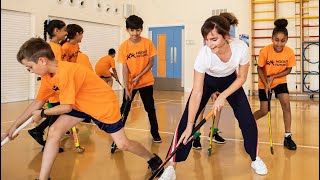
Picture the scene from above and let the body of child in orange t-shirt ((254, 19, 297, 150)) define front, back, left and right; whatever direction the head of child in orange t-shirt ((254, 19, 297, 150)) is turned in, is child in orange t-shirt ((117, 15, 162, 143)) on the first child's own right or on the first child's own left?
on the first child's own right

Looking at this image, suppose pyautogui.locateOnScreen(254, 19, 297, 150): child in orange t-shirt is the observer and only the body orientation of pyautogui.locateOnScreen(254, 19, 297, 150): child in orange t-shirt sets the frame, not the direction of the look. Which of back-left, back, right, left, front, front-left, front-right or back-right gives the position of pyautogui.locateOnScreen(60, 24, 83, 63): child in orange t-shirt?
right

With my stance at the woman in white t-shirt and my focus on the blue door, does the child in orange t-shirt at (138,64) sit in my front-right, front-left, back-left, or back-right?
front-left

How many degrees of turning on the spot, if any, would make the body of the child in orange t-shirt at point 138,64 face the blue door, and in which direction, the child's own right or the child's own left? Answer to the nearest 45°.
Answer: approximately 180°

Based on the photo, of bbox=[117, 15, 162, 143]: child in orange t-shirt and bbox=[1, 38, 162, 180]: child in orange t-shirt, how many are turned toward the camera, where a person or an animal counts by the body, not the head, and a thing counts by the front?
1

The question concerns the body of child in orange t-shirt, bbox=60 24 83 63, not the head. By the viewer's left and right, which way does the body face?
facing the viewer and to the right of the viewer

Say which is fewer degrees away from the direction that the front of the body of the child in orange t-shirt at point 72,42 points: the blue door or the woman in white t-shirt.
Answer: the woman in white t-shirt

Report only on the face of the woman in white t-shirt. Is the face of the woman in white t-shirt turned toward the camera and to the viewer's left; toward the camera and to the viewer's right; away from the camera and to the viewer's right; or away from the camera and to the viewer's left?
toward the camera and to the viewer's left

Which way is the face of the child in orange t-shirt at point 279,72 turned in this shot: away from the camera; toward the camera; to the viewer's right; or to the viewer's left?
toward the camera

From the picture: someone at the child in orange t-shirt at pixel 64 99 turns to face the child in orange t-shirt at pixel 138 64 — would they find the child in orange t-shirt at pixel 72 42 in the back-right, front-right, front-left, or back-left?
front-left

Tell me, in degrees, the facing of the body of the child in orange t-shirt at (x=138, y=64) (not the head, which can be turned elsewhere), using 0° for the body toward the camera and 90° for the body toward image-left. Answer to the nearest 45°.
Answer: approximately 0°

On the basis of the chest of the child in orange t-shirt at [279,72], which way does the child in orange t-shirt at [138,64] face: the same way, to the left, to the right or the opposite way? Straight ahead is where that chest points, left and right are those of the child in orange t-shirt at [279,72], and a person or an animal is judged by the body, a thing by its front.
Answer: the same way

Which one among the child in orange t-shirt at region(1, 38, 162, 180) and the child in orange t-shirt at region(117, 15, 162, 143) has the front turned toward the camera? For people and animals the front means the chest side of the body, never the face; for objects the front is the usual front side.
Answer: the child in orange t-shirt at region(117, 15, 162, 143)

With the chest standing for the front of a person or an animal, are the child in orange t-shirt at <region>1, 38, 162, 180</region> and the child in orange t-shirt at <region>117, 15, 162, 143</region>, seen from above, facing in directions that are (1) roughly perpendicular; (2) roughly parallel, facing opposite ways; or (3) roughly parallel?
roughly perpendicular
